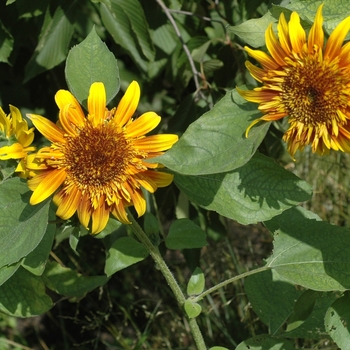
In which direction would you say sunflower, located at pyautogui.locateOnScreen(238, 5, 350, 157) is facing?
toward the camera

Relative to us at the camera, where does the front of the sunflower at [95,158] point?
facing the viewer

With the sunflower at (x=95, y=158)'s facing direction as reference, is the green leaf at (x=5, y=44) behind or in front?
behind

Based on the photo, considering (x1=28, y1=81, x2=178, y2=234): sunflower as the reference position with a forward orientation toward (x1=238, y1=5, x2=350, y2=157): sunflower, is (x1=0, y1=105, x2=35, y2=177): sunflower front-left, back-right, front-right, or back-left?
back-left

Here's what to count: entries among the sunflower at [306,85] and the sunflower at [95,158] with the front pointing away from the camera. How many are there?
0
